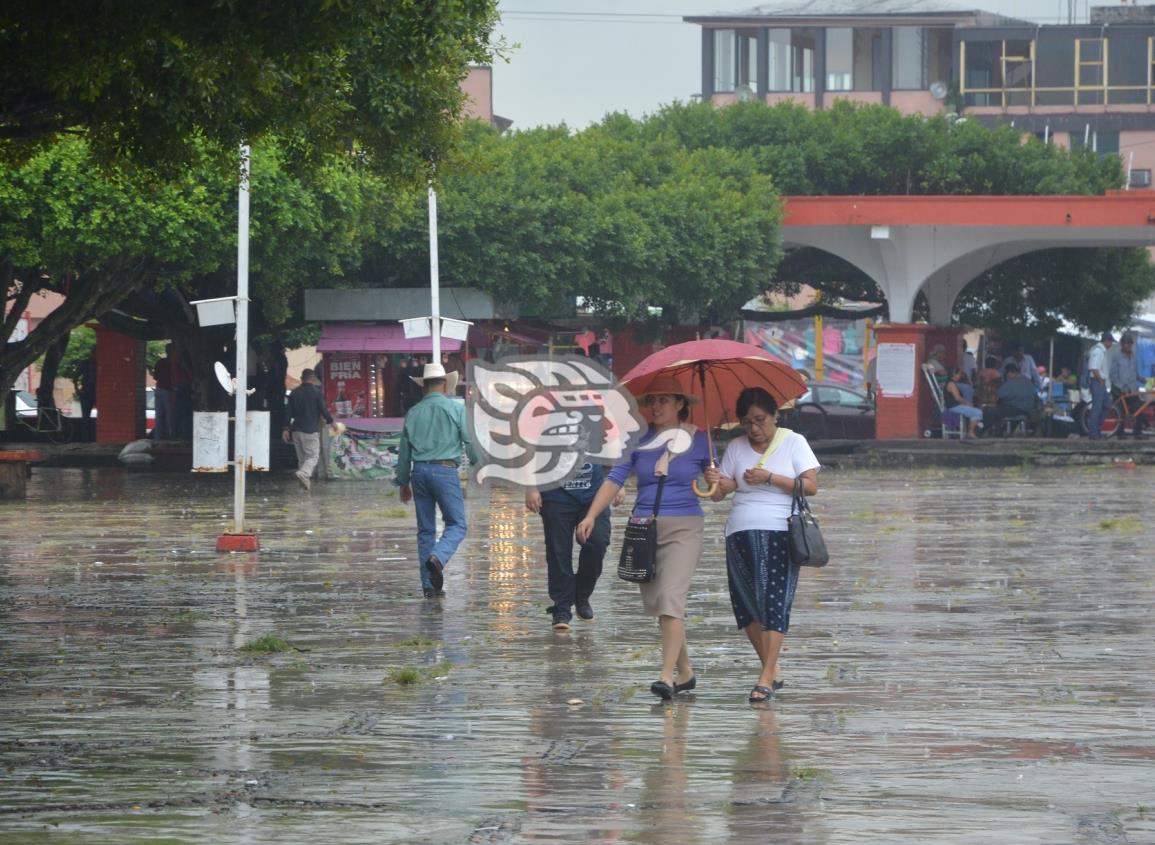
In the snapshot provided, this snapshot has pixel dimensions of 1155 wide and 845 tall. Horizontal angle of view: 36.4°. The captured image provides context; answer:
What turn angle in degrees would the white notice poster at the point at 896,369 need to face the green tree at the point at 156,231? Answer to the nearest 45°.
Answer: approximately 45° to its right

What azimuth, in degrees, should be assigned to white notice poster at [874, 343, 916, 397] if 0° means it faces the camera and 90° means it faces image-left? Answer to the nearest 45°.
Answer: approximately 0°

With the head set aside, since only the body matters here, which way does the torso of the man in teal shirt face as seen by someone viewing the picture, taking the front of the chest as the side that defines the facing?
away from the camera

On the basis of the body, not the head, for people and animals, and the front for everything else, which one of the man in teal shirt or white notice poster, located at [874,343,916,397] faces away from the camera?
the man in teal shirt

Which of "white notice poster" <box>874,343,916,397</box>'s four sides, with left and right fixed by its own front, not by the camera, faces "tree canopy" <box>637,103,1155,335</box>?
back

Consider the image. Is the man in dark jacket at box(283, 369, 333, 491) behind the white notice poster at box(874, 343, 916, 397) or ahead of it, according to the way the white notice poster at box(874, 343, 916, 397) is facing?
ahead

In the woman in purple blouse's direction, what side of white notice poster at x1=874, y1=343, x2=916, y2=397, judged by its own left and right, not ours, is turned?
front

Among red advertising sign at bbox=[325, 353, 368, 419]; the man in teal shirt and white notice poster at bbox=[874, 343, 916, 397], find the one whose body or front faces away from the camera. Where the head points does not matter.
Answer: the man in teal shirt

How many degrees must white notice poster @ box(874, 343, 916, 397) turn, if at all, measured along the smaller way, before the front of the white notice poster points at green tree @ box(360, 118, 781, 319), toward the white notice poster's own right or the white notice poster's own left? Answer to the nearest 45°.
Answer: approximately 90° to the white notice poster's own right

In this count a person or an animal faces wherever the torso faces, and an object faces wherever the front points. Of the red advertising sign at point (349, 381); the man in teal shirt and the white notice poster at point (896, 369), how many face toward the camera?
2

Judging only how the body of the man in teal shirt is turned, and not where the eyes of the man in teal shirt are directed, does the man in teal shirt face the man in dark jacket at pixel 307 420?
yes

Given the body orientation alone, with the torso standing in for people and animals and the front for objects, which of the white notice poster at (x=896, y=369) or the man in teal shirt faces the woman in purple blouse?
the white notice poster
